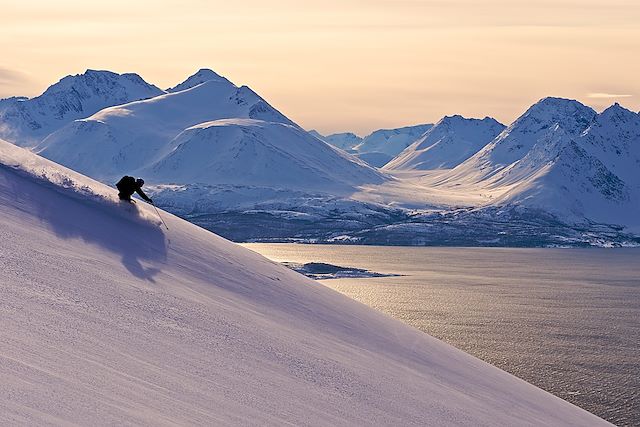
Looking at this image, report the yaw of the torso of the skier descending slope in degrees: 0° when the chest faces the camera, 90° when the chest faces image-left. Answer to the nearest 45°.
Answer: approximately 270°
